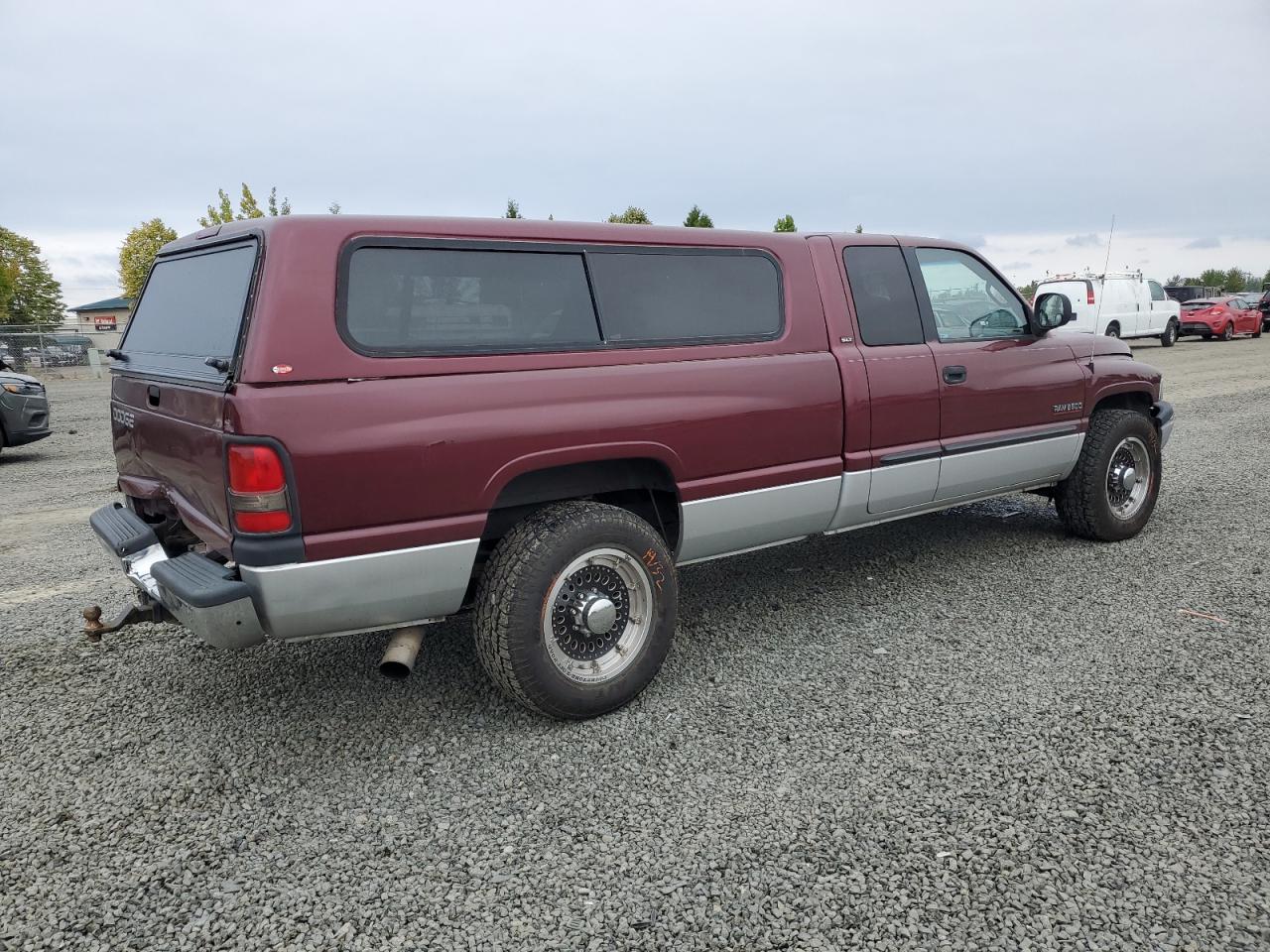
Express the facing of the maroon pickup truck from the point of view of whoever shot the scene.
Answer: facing away from the viewer and to the right of the viewer

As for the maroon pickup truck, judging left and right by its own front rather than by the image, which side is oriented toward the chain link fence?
left

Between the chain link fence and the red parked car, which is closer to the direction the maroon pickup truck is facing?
the red parked car

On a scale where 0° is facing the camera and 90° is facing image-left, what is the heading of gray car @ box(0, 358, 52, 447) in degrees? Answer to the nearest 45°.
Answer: approximately 315°

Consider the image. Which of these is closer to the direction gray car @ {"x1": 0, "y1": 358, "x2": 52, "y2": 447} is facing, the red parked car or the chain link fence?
the red parked car
